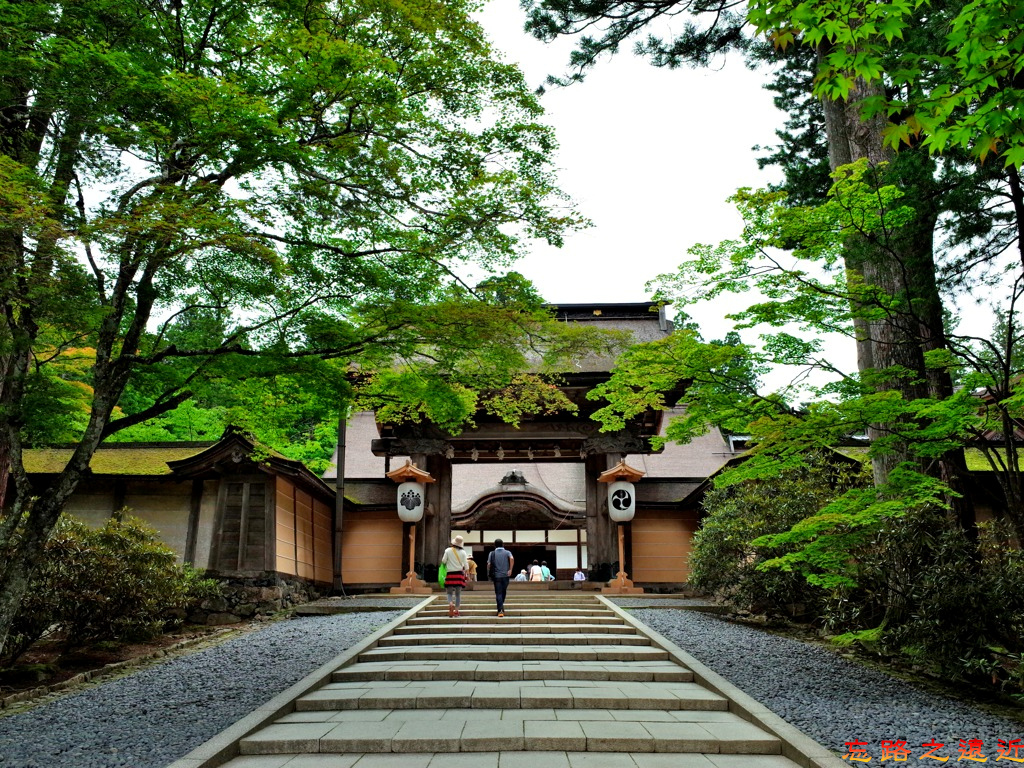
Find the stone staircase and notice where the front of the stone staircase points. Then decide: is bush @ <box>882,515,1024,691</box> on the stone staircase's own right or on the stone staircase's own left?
on the stone staircase's own left

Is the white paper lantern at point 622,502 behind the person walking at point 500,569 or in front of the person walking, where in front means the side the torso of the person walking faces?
in front

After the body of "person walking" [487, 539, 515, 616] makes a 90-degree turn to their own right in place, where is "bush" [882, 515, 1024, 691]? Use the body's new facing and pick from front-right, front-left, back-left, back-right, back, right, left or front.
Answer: front-right

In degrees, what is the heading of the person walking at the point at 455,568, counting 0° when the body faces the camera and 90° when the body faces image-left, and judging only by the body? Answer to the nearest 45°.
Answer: approximately 180°

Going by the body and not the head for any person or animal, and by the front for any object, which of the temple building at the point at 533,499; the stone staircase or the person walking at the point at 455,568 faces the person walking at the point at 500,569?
the temple building

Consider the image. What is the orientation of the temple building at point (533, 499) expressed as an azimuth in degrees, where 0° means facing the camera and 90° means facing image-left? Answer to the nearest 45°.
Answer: approximately 0°

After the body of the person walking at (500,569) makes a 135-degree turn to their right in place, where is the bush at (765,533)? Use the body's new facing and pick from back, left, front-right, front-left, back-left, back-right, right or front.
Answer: front-left

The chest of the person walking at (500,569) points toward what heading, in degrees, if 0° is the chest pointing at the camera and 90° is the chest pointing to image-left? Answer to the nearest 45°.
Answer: approximately 180°

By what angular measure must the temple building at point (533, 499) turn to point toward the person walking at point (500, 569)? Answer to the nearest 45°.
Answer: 0° — it already faces them

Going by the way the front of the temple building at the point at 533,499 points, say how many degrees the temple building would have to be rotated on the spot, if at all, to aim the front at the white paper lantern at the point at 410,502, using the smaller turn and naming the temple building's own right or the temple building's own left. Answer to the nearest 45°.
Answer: approximately 45° to the temple building's own right

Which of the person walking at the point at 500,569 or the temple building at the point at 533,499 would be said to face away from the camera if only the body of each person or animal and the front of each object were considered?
the person walking

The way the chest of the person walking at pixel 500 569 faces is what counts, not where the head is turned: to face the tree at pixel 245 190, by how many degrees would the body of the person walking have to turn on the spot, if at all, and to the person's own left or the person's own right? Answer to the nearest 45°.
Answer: approximately 135° to the person's own left

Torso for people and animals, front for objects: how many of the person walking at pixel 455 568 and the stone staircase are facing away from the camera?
1
